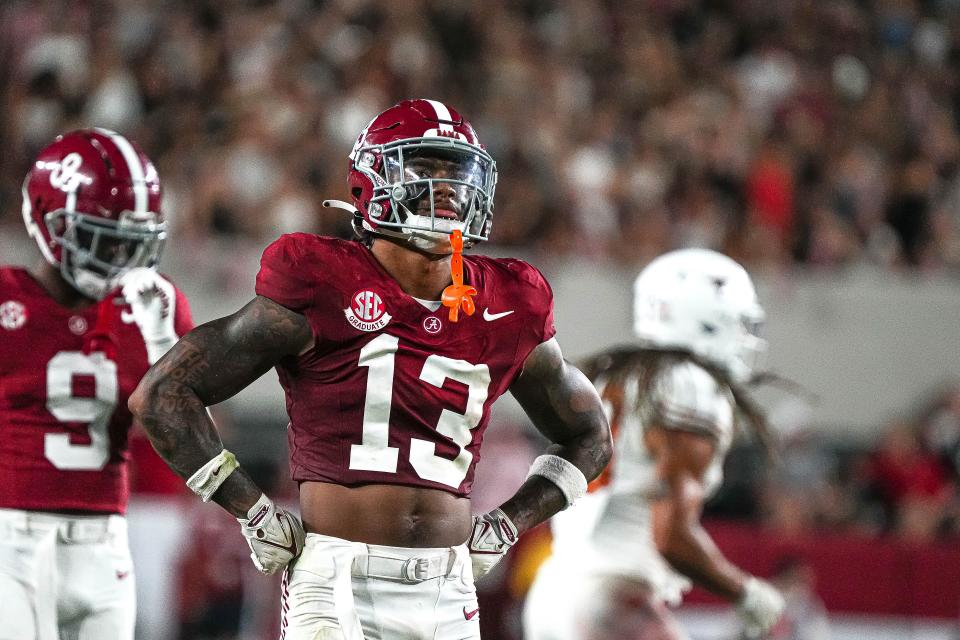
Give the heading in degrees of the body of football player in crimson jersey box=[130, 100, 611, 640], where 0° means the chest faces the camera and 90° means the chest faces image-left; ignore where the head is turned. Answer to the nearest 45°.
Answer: approximately 0°

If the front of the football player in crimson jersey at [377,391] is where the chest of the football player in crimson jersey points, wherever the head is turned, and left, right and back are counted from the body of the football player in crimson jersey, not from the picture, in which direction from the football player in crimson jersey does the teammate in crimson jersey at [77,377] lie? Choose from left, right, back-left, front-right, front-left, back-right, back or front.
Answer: back-right

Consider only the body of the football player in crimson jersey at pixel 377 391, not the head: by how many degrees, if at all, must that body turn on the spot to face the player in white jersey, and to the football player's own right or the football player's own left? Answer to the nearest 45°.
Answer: approximately 135° to the football player's own left

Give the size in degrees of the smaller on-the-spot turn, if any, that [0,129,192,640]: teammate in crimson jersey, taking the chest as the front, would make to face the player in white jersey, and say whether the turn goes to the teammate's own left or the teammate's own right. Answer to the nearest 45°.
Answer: approximately 45° to the teammate's own left

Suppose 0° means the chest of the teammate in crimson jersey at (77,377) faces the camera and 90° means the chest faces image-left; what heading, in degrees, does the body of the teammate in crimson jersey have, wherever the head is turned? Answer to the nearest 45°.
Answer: approximately 315°

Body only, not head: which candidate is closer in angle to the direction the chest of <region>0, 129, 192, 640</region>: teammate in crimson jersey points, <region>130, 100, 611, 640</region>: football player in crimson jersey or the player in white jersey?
the football player in crimson jersey

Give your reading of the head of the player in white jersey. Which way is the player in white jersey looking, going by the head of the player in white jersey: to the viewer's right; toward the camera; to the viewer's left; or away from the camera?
to the viewer's right
